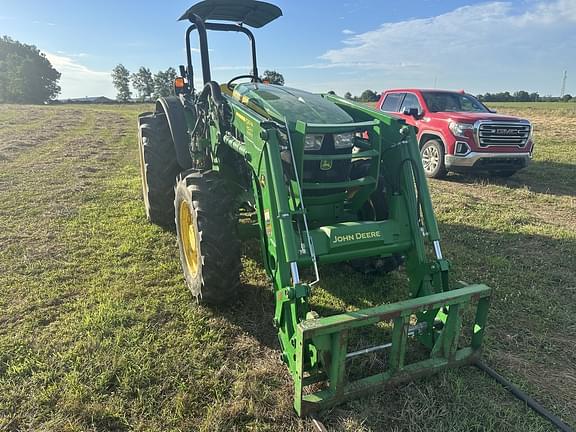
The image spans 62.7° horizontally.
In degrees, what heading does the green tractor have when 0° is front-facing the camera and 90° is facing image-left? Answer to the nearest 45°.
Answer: approximately 315°

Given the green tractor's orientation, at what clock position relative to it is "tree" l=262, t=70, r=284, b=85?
The tree is roughly at 7 o'clock from the green tractor.
